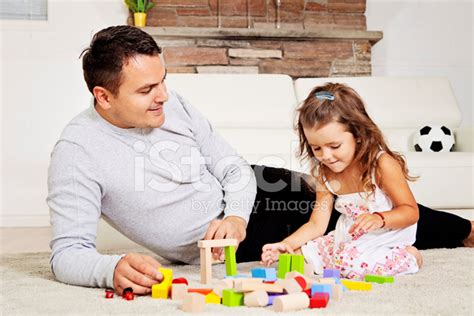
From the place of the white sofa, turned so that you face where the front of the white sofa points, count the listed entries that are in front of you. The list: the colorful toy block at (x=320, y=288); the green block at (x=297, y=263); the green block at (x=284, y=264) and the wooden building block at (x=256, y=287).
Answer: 4

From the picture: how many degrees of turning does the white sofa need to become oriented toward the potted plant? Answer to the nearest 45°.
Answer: approximately 135° to its right

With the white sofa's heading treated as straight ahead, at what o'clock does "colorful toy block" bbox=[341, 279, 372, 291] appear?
The colorful toy block is roughly at 12 o'clock from the white sofa.

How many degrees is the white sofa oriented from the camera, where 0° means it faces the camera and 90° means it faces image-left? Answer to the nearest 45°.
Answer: approximately 0°

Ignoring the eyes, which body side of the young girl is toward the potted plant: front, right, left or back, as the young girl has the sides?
right

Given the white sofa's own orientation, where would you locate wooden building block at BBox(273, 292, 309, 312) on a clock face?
The wooden building block is roughly at 12 o'clock from the white sofa.

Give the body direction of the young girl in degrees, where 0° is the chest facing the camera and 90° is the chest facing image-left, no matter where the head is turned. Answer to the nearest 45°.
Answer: approximately 45°
